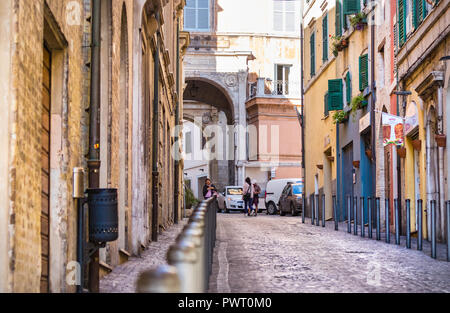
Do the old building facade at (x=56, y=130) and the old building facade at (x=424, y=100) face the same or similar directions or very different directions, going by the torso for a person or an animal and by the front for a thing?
very different directions

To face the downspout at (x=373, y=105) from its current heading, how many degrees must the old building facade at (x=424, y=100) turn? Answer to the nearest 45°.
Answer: approximately 90° to its right

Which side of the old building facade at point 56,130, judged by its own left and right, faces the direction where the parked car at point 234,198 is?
left

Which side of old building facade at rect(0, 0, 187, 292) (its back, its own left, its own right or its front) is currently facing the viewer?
right

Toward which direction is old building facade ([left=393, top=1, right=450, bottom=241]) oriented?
to the viewer's left

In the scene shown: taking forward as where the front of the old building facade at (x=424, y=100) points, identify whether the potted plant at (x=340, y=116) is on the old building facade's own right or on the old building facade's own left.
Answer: on the old building facade's own right

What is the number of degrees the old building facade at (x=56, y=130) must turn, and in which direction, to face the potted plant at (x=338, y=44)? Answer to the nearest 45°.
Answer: approximately 45° to its left

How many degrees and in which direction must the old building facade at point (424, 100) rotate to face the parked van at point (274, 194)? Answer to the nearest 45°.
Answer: approximately 90° to its right

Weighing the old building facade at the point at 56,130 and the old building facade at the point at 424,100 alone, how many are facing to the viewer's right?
1

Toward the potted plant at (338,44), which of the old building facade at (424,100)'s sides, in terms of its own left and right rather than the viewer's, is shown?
right

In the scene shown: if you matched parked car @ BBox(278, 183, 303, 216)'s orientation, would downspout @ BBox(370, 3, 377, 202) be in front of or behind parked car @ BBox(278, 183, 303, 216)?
in front

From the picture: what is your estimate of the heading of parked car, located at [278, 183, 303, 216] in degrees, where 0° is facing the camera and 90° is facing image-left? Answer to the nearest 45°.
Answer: approximately 315°

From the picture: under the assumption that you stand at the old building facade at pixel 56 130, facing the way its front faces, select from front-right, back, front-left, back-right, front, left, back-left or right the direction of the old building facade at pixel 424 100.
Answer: front-left
